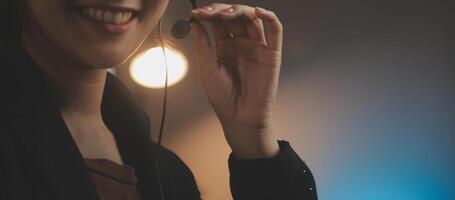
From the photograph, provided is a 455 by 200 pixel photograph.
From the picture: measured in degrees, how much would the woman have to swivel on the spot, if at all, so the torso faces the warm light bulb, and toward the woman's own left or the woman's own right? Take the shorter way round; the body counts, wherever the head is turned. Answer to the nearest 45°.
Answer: approximately 135° to the woman's own left

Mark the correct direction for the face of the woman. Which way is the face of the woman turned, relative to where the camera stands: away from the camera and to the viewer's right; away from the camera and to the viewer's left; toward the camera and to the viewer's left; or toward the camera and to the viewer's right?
toward the camera and to the viewer's right

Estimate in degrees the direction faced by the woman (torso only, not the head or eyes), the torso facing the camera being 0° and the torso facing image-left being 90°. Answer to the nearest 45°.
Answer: approximately 315°
